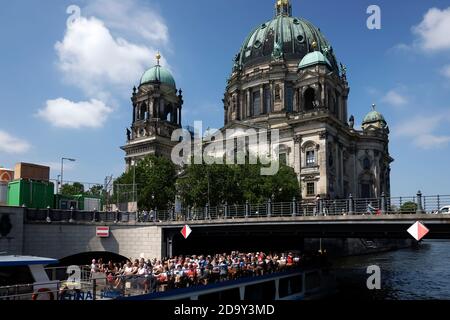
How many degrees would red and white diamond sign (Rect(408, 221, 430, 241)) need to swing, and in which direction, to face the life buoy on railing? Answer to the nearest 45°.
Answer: approximately 45° to its right

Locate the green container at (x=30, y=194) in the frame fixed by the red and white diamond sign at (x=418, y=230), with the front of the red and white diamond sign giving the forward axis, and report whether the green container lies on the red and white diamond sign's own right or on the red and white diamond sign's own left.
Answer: on the red and white diamond sign's own right

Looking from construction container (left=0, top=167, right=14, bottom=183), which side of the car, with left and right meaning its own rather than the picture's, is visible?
front

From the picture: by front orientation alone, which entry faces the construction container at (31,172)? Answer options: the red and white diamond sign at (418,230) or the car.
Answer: the car

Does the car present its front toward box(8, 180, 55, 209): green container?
yes

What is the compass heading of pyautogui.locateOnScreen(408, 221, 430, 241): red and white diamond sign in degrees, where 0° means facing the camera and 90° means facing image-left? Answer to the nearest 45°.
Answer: approximately 0°

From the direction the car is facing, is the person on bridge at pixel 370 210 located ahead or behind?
ahead

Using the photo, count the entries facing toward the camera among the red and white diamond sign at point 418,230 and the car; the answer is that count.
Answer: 1

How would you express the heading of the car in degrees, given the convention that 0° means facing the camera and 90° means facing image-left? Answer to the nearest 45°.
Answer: approximately 90°

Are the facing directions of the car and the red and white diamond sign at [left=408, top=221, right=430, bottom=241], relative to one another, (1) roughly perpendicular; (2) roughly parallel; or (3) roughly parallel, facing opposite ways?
roughly perpendicular

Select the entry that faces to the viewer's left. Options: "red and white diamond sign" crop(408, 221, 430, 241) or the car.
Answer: the car
